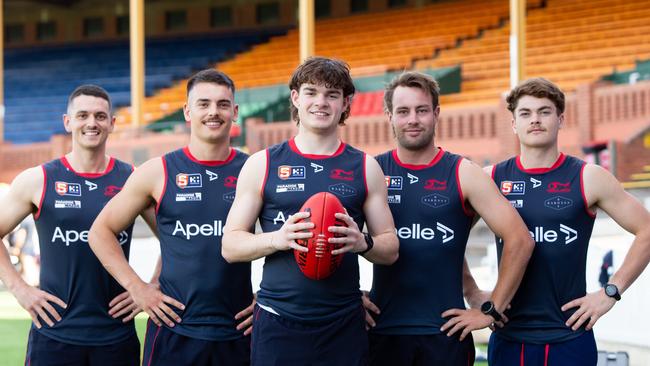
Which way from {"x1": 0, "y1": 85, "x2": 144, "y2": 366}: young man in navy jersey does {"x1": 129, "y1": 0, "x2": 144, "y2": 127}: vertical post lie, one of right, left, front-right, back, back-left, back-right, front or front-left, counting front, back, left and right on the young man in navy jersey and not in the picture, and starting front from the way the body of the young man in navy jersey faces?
back

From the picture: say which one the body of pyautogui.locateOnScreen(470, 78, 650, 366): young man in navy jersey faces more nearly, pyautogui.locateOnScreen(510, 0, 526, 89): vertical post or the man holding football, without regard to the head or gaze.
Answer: the man holding football

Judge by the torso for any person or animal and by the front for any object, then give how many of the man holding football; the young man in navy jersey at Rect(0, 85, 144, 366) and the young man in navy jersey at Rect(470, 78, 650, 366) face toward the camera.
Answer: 3

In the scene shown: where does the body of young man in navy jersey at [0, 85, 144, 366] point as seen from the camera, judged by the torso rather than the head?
toward the camera

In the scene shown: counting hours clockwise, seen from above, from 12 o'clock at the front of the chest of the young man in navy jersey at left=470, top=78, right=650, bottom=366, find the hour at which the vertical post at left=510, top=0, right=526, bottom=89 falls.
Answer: The vertical post is roughly at 6 o'clock from the young man in navy jersey.

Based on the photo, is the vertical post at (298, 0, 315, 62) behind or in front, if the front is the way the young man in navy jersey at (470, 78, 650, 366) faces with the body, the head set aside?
behind

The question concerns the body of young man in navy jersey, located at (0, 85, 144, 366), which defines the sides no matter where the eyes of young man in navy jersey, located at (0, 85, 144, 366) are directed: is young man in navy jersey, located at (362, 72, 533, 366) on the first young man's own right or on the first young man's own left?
on the first young man's own left

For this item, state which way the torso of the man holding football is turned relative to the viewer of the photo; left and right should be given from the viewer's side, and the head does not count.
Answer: facing the viewer

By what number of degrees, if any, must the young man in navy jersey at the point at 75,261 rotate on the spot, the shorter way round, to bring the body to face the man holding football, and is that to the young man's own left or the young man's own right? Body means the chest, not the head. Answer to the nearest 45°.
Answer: approximately 45° to the young man's own left
